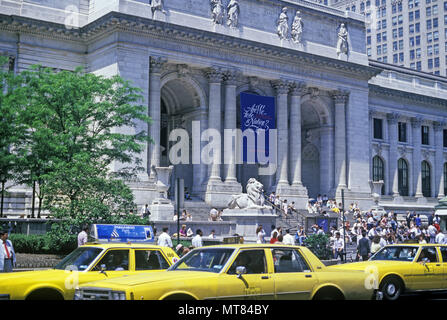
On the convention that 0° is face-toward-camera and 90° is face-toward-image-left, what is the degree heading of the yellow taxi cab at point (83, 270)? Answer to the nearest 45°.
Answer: approximately 45°

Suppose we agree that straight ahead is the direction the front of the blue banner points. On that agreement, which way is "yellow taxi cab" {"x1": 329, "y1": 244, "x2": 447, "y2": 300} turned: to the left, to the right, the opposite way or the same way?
to the right

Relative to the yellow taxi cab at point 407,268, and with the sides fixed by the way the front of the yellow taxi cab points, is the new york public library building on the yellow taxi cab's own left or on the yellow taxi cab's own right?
on the yellow taxi cab's own right

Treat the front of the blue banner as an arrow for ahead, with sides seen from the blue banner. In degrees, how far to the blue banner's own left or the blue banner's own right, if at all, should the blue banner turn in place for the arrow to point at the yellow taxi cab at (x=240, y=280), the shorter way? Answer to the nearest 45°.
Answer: approximately 45° to the blue banner's own right

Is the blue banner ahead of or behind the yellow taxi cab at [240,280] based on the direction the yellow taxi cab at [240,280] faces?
behind

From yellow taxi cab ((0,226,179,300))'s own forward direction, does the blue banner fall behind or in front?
behind

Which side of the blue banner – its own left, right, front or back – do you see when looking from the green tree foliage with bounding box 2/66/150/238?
right

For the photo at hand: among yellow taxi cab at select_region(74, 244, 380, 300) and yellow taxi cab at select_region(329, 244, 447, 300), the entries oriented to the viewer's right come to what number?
0

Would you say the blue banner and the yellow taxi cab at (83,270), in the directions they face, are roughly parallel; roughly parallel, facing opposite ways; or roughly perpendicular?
roughly perpendicular

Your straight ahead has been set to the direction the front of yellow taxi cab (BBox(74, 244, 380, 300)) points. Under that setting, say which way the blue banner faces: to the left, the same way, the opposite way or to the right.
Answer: to the left
